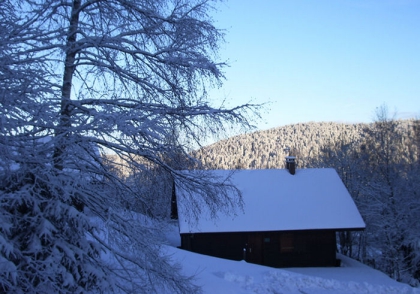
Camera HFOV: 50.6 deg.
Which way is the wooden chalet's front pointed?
toward the camera
